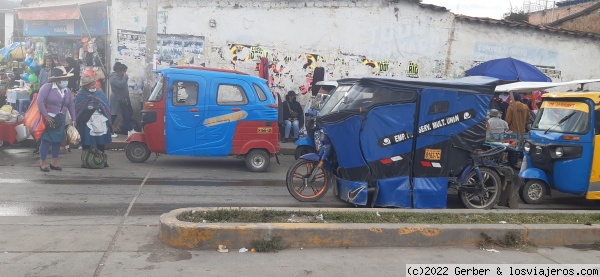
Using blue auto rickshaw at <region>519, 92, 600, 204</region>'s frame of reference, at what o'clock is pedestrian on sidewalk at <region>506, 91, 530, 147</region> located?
The pedestrian on sidewalk is roughly at 4 o'clock from the blue auto rickshaw.

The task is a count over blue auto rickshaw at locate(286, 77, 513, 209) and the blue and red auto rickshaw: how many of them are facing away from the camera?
0

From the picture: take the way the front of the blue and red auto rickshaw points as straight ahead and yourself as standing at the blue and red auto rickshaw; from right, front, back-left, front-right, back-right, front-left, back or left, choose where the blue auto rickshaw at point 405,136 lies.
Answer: back-left

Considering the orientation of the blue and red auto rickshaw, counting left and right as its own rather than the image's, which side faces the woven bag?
front

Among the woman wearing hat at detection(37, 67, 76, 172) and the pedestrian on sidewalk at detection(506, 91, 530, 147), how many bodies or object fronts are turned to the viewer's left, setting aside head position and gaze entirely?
0

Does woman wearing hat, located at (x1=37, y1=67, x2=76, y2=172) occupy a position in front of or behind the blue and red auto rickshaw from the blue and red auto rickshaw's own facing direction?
in front

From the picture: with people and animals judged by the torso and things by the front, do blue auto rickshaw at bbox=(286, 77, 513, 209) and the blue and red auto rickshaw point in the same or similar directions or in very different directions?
same or similar directions

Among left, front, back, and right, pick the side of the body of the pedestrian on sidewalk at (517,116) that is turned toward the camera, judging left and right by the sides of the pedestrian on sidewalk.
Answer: back

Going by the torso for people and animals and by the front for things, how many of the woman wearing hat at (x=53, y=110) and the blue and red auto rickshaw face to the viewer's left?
1

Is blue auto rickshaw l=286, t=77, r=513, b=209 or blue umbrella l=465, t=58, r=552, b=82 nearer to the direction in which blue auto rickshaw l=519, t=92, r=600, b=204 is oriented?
the blue auto rickshaw

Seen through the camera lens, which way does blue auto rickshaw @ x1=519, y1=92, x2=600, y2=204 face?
facing the viewer and to the left of the viewer

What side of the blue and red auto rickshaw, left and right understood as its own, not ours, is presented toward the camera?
left

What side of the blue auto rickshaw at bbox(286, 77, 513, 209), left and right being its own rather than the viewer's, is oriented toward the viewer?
left
